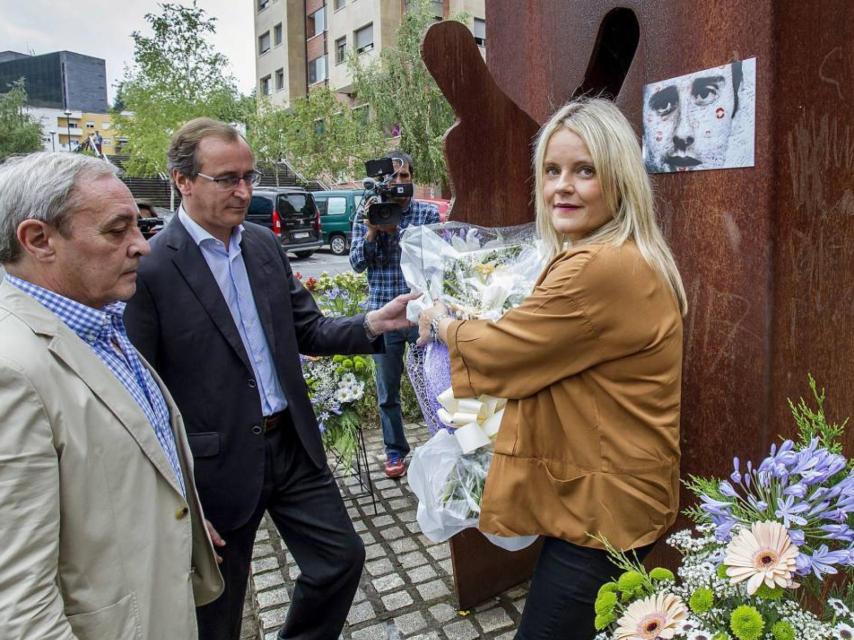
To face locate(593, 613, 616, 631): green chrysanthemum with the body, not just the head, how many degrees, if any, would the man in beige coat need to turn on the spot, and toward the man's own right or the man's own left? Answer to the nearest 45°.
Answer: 0° — they already face it

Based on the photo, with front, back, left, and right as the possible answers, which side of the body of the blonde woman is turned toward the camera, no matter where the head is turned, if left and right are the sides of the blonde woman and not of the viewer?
left

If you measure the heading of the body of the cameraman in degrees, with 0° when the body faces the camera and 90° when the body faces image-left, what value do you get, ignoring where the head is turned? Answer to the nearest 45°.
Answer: approximately 0°

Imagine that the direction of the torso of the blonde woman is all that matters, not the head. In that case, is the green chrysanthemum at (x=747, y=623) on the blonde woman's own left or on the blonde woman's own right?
on the blonde woman's own left

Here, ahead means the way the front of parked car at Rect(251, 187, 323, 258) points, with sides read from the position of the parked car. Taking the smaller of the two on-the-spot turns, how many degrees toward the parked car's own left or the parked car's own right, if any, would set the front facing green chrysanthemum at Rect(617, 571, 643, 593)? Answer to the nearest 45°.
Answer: approximately 135° to the parked car's own left

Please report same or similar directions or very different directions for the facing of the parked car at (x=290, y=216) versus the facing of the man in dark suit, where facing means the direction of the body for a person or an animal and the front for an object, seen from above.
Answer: very different directions

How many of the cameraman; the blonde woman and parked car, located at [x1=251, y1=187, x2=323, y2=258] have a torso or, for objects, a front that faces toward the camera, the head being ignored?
1

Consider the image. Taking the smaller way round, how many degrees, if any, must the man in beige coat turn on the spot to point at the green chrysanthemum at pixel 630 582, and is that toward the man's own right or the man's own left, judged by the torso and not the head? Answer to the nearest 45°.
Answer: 0° — they already face it
